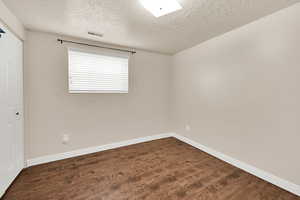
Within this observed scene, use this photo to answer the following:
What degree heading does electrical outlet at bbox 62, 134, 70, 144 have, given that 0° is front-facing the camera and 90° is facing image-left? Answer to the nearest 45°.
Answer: approximately 0°

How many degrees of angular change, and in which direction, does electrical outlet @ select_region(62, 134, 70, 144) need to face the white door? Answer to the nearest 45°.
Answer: approximately 45° to its right
